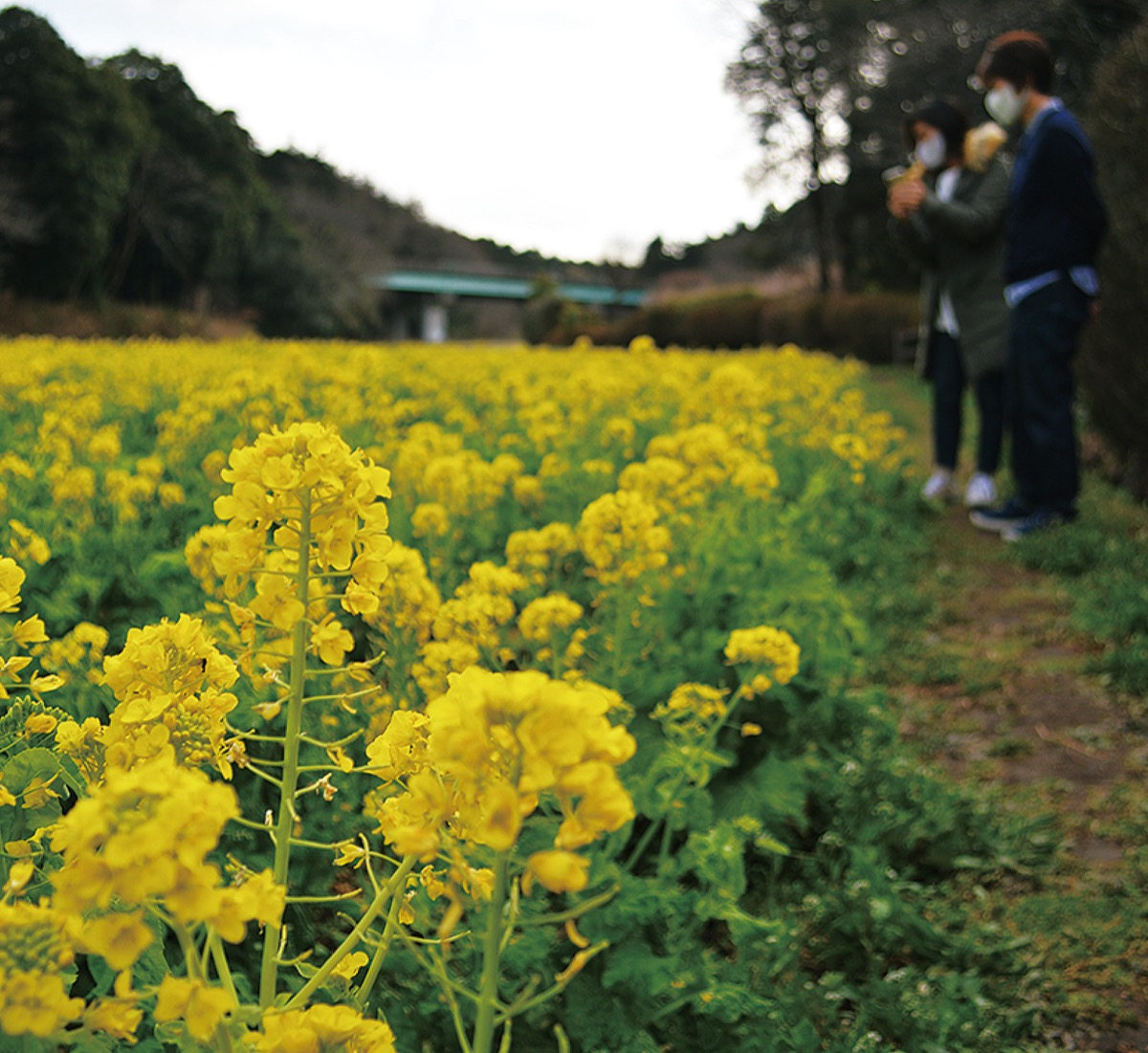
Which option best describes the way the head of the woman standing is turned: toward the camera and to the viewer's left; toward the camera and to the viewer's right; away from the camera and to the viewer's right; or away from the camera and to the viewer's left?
toward the camera and to the viewer's left

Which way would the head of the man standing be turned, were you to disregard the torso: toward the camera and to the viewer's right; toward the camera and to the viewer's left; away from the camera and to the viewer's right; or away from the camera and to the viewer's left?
toward the camera and to the viewer's left

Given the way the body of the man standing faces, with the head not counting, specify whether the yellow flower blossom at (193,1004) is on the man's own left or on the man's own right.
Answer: on the man's own left

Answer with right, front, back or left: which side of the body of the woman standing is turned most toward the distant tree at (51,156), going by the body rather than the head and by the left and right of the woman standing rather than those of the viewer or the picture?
right

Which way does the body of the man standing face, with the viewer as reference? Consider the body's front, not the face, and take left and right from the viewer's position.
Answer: facing to the left of the viewer

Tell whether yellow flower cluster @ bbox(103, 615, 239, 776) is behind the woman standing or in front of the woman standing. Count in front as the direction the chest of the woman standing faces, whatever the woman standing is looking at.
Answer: in front

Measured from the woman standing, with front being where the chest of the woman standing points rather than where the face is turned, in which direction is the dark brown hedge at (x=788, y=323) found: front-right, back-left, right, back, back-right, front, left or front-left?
back-right

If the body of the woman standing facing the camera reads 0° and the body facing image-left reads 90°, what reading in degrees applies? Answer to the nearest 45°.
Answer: approximately 45°

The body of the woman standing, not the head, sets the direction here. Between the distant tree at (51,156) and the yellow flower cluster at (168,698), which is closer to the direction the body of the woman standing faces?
the yellow flower cluster

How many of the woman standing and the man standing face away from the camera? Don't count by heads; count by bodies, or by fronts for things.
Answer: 0

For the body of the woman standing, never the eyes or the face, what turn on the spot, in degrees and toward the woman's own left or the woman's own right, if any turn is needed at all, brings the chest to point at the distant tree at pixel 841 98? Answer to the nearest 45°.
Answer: approximately 135° to the woman's own right

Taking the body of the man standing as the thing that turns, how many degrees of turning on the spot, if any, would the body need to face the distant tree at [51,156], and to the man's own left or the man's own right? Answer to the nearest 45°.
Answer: approximately 45° to the man's own right

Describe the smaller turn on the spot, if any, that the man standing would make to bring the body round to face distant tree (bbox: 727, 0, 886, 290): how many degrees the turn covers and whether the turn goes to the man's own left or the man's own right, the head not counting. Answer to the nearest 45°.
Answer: approximately 90° to the man's own right

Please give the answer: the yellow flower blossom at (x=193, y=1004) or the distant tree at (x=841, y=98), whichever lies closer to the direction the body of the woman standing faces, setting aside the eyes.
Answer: the yellow flower blossom
